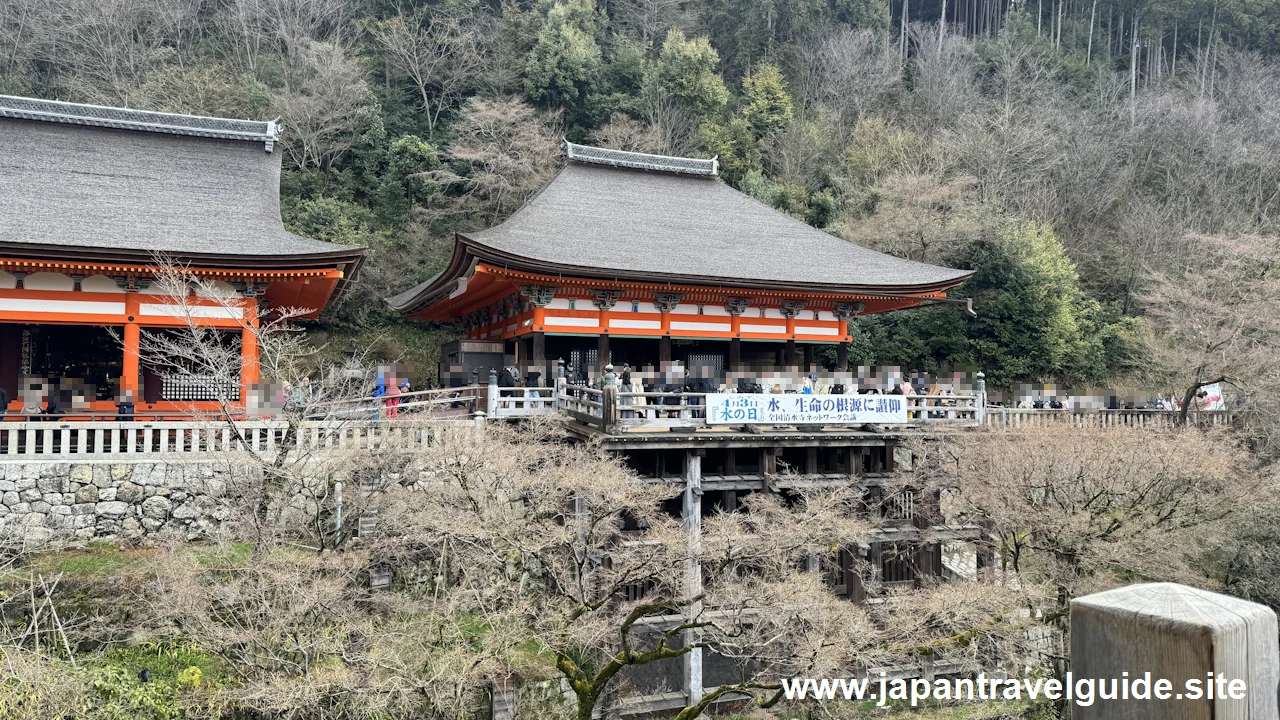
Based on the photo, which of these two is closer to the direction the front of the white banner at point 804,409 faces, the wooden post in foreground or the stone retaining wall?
the wooden post in foreground

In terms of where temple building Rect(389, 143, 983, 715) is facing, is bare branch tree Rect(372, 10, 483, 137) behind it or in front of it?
behind

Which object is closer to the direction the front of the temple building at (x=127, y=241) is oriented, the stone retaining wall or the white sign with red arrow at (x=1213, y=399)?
the stone retaining wall

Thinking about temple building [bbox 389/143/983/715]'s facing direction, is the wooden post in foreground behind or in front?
in front

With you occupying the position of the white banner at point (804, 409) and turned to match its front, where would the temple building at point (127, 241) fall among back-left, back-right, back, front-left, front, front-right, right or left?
right

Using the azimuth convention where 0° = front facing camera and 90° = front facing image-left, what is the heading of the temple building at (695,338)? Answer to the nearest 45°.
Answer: approximately 0°

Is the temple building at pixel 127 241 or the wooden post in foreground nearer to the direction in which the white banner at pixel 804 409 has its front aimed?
the wooden post in foreground

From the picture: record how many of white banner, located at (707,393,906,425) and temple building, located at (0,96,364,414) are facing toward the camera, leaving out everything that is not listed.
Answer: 2

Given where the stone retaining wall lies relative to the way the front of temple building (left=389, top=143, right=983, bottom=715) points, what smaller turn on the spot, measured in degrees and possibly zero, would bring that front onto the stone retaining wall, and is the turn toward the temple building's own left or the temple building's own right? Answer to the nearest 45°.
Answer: approximately 45° to the temple building's own right

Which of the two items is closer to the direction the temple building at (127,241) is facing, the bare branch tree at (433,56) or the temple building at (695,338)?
the temple building

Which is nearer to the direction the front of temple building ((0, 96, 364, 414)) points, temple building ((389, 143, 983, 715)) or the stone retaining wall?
the stone retaining wall

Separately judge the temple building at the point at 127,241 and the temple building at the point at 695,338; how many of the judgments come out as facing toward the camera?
2
